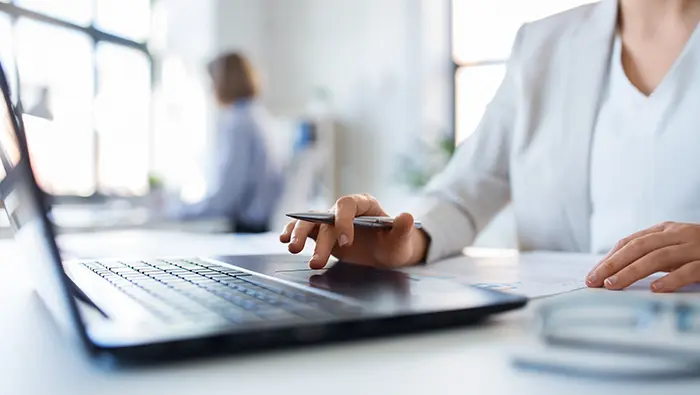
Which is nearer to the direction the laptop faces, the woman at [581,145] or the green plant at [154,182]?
the woman

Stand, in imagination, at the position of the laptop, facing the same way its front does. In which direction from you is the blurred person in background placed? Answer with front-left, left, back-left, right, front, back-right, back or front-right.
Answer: left

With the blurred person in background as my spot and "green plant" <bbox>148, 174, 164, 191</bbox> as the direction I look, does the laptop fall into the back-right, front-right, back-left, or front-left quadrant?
back-left

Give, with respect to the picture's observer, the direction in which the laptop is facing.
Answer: facing to the right of the viewer

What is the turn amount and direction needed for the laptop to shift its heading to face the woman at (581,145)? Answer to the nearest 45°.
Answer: approximately 45° to its left

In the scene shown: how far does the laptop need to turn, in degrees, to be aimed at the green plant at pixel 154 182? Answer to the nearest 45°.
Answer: approximately 90° to its left
